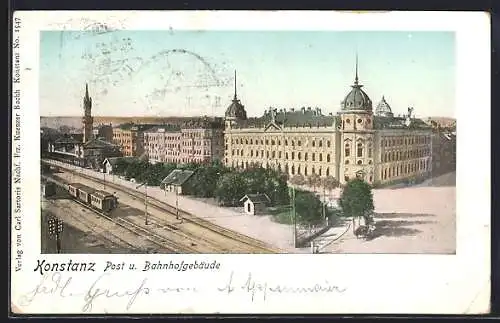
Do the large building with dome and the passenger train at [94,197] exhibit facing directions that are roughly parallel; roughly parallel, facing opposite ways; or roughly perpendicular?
roughly perpendicular

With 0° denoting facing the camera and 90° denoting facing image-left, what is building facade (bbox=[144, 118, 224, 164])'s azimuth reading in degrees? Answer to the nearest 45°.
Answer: approximately 45°
